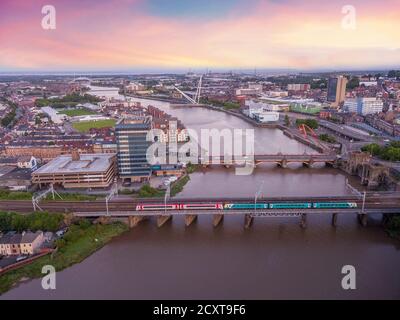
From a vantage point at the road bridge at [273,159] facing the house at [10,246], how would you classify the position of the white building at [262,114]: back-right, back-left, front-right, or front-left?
back-right

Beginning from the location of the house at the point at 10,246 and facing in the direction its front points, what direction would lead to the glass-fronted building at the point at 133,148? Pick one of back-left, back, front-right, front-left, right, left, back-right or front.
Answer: back-left

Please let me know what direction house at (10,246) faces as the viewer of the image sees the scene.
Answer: facing the viewer

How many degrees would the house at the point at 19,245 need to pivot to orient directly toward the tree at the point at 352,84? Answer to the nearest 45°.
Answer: approximately 135° to its left

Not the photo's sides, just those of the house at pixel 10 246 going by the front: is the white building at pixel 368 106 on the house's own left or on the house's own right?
on the house's own left

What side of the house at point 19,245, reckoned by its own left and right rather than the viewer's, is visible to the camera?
front

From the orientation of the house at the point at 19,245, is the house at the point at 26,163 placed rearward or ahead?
rearward

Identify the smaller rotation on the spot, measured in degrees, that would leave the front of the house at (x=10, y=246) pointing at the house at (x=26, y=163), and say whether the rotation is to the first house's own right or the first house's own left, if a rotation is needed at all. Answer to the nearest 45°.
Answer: approximately 180°
